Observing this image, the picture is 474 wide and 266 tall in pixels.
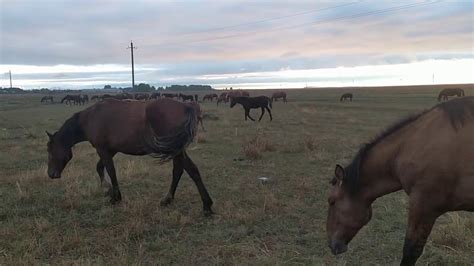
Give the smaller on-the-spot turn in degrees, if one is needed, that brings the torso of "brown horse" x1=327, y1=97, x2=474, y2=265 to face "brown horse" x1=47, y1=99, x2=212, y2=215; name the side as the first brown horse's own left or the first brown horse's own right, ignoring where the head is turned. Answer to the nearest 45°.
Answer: approximately 45° to the first brown horse's own right

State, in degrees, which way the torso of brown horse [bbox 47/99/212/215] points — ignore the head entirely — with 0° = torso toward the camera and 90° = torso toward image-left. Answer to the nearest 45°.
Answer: approximately 90°

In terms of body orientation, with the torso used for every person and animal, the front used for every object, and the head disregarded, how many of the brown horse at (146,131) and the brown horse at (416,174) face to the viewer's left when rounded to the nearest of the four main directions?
2

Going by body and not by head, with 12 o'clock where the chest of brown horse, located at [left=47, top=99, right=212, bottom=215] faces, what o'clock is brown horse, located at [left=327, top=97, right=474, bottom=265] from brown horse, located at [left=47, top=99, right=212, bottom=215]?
brown horse, located at [left=327, top=97, right=474, bottom=265] is roughly at 8 o'clock from brown horse, located at [left=47, top=99, right=212, bottom=215].

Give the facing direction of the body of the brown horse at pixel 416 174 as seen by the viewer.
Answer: to the viewer's left
